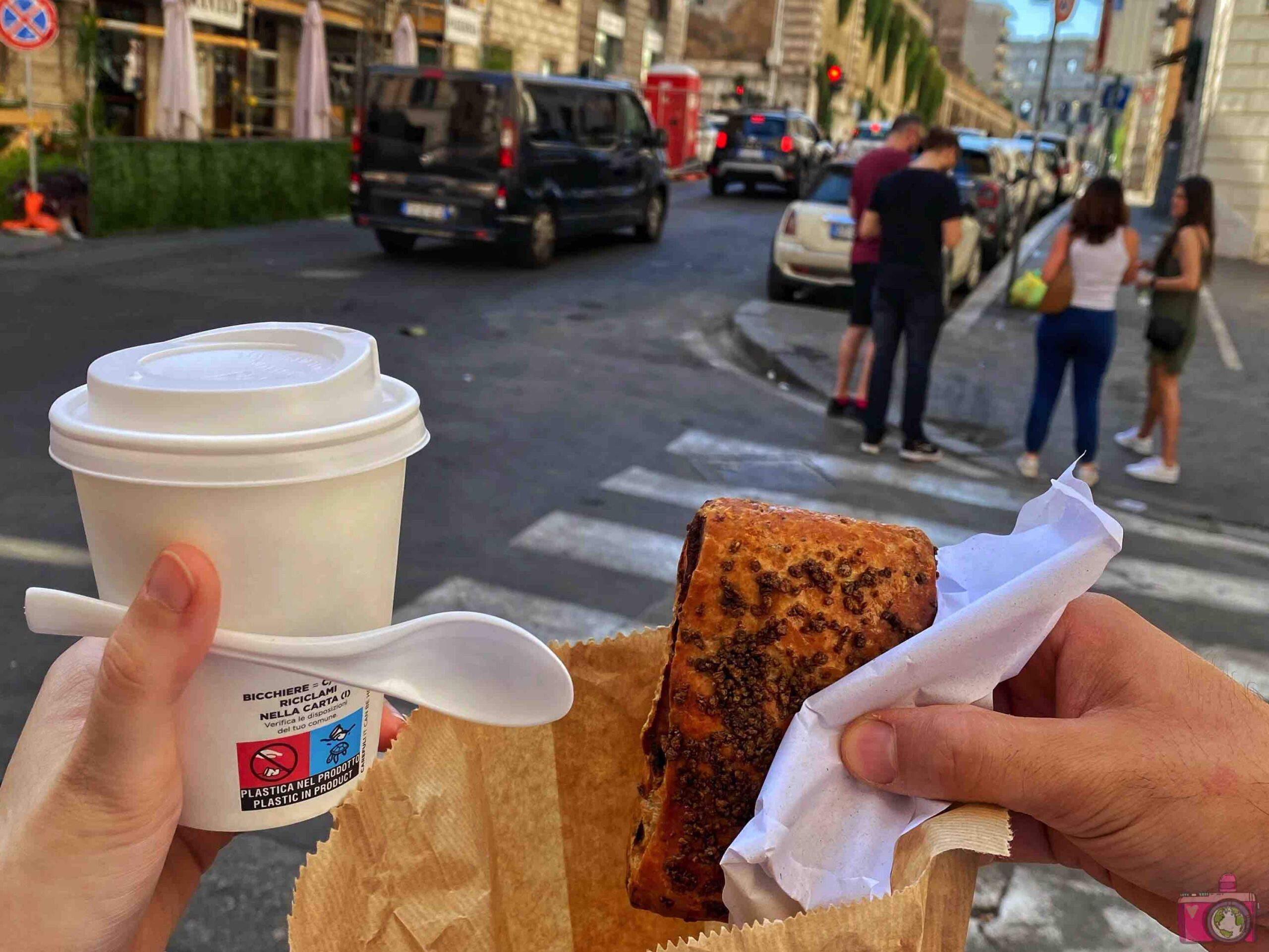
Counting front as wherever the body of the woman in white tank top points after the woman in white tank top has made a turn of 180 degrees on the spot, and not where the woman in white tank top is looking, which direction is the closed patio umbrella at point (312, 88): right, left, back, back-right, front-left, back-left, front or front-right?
back-right

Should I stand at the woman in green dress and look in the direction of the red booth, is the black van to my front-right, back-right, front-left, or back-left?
front-left

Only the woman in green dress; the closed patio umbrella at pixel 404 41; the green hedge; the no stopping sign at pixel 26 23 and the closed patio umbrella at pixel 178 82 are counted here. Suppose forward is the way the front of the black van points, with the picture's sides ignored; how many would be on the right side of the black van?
1

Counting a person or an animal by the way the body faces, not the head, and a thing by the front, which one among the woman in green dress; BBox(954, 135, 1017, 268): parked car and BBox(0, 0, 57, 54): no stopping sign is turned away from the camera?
the parked car

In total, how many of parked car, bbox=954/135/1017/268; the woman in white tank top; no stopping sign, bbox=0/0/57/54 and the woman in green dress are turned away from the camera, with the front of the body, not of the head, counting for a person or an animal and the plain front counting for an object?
2

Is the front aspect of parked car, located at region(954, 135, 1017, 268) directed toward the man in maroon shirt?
no

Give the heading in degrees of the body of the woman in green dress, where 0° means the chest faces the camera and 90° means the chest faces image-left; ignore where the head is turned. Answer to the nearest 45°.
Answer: approximately 90°

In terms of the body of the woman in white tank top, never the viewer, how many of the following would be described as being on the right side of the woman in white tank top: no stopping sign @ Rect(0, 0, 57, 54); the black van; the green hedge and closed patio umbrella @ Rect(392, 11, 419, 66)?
0

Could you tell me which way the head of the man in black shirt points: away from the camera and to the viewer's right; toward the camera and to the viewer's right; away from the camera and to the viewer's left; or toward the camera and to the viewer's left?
away from the camera and to the viewer's right

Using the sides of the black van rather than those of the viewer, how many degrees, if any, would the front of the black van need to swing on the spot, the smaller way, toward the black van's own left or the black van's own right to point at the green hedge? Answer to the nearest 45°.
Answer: approximately 90° to the black van's own left

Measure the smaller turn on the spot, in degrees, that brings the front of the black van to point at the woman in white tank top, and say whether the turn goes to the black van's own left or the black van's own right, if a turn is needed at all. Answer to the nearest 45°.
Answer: approximately 90° to the black van's own right

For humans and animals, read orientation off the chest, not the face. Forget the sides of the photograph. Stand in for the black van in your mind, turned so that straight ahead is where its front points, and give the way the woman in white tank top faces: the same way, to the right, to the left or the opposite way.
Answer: the same way

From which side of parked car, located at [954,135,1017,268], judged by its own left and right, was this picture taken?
back

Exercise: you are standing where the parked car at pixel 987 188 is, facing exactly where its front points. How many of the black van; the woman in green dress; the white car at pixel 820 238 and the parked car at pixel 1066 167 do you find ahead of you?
1

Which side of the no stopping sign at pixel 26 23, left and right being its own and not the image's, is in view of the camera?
front

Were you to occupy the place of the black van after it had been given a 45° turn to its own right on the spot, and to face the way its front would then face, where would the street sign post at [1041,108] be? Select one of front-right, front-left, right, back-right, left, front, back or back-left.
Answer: front

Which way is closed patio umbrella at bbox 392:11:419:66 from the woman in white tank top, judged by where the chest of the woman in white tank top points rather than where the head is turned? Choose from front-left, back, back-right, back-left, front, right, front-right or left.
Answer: front-left

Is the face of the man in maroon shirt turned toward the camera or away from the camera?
away from the camera

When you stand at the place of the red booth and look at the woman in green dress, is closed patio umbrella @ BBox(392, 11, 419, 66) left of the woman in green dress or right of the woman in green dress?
right
